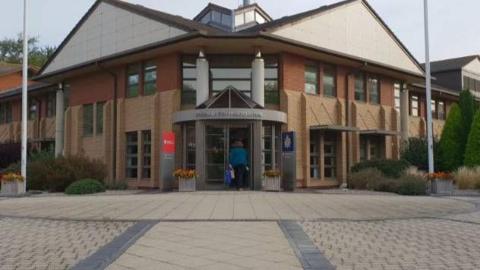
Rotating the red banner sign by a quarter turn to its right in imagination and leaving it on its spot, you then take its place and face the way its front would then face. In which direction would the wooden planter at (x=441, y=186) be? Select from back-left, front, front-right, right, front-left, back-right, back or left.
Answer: back

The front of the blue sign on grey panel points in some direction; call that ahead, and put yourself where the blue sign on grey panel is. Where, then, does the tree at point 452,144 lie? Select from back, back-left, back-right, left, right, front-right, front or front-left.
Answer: back-left

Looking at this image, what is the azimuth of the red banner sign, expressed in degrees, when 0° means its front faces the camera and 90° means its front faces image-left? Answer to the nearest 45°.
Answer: approximately 0°

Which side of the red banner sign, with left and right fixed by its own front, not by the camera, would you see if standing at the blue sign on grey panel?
left

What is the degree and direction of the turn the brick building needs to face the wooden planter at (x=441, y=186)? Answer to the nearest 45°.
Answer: approximately 45° to its left

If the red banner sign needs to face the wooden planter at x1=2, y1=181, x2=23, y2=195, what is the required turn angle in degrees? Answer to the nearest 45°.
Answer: approximately 90° to its right

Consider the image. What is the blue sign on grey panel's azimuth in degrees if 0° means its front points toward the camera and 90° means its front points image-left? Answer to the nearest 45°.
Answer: approximately 0°

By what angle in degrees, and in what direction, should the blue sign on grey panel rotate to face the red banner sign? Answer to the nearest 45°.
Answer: approximately 90° to its right

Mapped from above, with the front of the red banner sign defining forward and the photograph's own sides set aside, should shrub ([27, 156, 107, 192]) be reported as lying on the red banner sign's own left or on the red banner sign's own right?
on the red banner sign's own right
